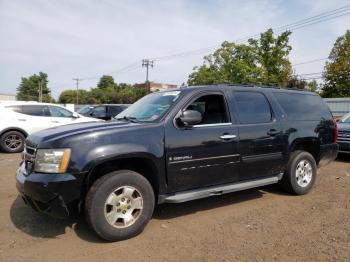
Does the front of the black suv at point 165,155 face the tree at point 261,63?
no

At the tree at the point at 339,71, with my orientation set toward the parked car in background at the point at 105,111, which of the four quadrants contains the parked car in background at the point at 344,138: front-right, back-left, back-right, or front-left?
front-left

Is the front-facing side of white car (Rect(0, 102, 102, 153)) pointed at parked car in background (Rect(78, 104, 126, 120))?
no

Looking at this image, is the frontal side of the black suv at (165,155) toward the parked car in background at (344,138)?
no

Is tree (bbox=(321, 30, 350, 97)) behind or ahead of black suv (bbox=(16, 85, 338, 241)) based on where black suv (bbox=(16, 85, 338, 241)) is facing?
behind

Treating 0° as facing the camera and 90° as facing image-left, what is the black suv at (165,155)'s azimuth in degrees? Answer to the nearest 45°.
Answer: approximately 45°
